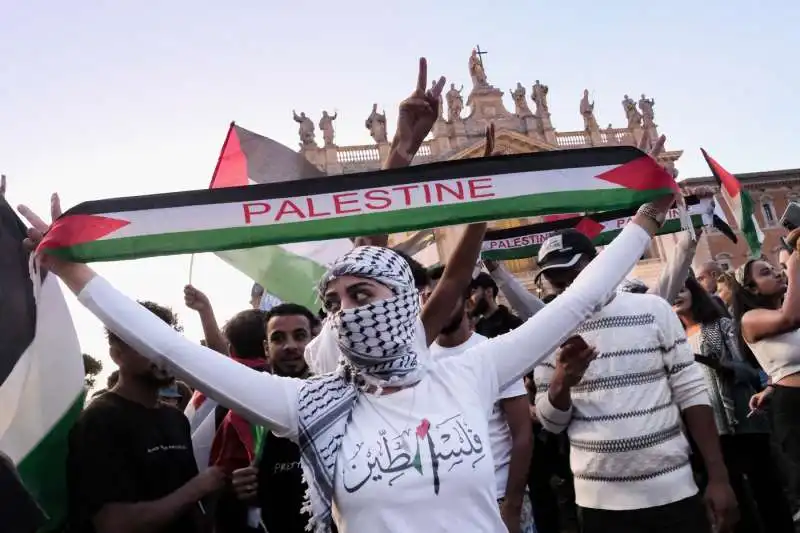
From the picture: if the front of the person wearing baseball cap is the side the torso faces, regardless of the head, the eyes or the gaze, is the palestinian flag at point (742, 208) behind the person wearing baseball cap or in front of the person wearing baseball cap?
behind

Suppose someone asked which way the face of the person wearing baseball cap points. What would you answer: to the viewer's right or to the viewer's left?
to the viewer's left

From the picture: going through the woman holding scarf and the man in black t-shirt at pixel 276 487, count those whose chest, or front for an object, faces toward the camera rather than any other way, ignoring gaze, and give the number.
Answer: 2

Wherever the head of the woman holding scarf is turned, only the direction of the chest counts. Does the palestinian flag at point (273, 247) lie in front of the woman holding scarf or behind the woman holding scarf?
behind

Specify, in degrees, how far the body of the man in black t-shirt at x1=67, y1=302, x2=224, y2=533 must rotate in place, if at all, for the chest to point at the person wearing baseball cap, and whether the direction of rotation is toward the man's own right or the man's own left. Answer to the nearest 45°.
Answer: approximately 45° to the man's own left

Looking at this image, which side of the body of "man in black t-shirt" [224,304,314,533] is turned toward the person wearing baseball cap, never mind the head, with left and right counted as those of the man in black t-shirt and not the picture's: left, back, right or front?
left

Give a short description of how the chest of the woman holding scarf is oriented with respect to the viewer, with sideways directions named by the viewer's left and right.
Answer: facing the viewer

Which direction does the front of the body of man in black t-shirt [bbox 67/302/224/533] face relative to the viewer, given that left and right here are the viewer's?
facing the viewer and to the right of the viewer

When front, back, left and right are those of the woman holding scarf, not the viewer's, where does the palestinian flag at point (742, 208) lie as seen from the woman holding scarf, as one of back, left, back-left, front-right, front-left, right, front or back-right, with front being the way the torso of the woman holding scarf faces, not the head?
back-left
